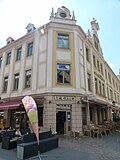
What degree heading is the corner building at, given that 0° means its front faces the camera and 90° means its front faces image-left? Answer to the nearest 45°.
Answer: approximately 0°
